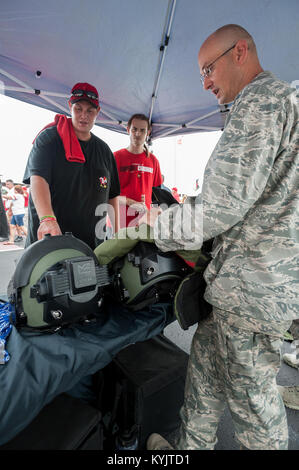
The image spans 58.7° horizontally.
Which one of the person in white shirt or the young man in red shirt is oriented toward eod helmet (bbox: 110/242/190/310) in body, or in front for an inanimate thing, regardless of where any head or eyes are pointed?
the young man in red shirt

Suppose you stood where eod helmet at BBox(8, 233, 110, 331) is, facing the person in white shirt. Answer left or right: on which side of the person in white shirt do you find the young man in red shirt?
right

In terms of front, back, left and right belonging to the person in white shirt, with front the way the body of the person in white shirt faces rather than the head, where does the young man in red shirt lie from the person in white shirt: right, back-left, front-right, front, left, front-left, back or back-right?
left

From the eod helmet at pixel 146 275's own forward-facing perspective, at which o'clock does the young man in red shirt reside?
The young man in red shirt is roughly at 9 o'clock from the eod helmet.

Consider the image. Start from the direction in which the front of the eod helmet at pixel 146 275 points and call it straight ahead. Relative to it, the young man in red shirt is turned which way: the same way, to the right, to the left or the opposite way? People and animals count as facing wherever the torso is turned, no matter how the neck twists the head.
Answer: to the right
